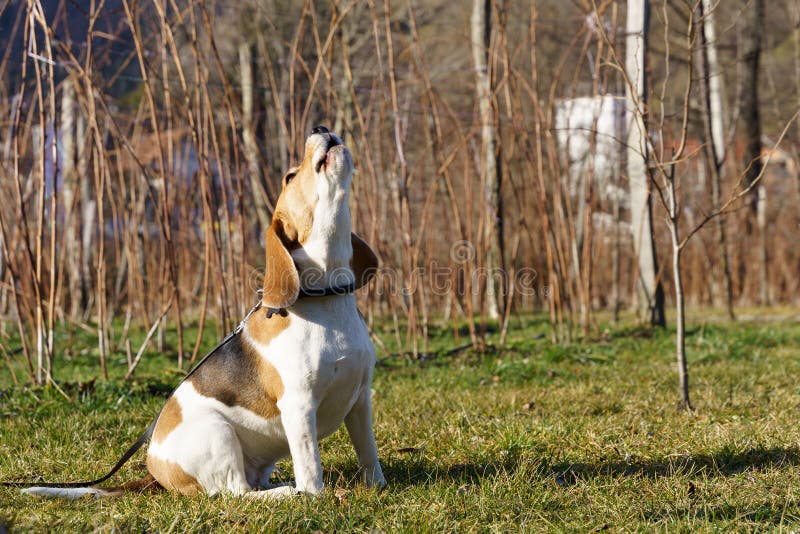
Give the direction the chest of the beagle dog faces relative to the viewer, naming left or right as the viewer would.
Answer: facing the viewer and to the right of the viewer

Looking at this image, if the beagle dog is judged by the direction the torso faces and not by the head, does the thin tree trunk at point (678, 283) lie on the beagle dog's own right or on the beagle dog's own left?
on the beagle dog's own left

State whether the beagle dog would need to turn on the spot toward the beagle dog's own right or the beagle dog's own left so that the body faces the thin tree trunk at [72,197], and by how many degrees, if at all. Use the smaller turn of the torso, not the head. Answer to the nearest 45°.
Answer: approximately 135° to the beagle dog's own left

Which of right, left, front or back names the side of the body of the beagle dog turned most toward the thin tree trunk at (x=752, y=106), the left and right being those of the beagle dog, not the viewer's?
left
